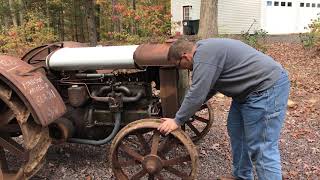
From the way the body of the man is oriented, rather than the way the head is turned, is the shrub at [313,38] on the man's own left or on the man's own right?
on the man's own right

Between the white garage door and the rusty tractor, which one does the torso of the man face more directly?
the rusty tractor

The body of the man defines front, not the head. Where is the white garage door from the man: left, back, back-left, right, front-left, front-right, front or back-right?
right

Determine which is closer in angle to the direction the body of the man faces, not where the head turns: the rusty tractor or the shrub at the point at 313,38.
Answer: the rusty tractor

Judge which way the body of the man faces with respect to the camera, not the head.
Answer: to the viewer's left

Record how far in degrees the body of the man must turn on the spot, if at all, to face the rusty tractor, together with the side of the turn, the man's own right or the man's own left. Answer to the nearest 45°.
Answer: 0° — they already face it
